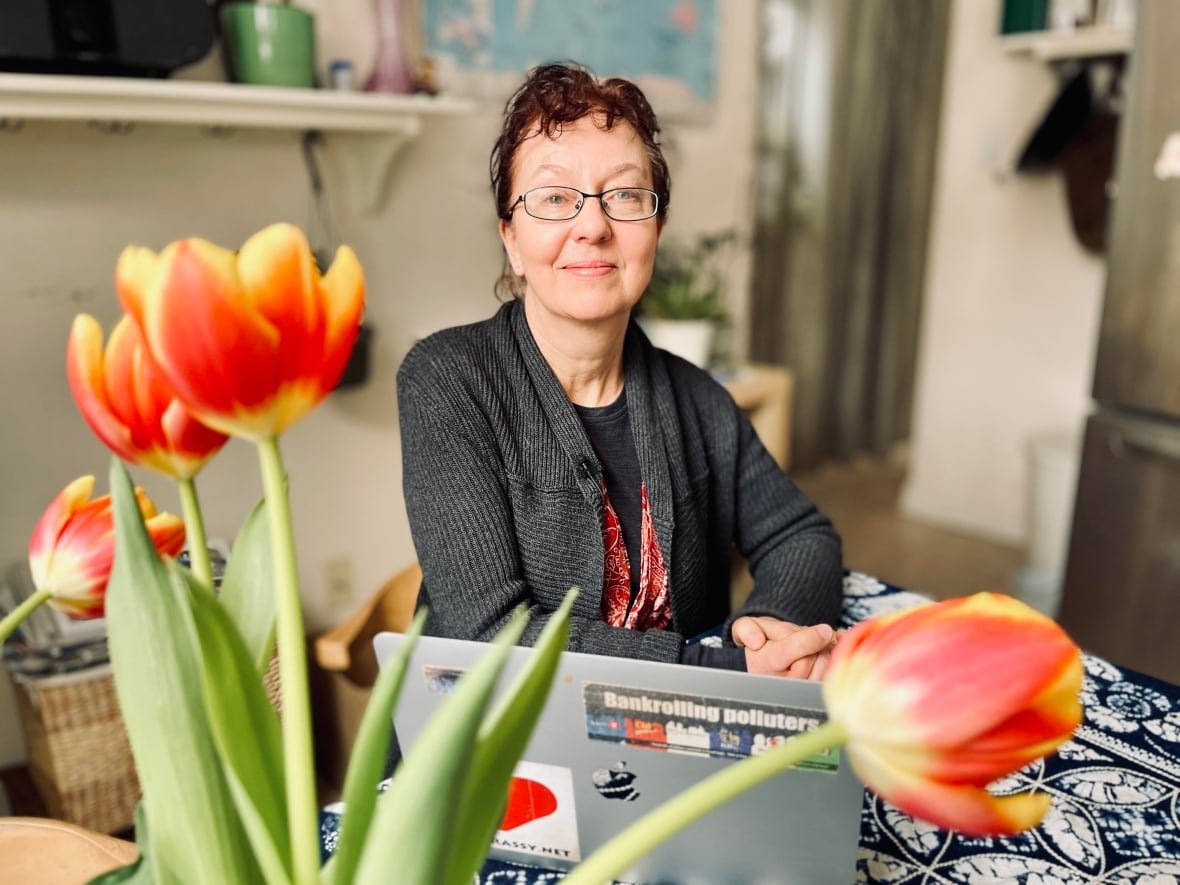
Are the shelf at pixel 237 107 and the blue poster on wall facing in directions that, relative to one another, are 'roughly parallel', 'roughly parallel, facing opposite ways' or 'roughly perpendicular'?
roughly parallel

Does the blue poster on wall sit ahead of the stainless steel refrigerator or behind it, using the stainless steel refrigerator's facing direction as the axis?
ahead

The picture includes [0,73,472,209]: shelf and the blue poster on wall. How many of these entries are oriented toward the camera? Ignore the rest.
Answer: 2

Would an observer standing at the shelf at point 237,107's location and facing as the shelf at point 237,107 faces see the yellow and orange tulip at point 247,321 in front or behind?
in front

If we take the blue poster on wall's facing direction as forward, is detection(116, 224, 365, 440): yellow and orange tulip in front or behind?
in front

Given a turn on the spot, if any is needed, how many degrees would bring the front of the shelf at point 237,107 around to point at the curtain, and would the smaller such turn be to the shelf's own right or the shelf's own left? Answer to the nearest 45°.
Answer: approximately 135° to the shelf's own left

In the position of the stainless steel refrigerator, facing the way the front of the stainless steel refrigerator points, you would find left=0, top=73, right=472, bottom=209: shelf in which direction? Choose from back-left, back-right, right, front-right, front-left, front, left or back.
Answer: front

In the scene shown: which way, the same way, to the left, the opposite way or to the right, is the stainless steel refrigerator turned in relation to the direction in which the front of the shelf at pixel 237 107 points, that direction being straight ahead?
to the right

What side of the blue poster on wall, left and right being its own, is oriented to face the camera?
front

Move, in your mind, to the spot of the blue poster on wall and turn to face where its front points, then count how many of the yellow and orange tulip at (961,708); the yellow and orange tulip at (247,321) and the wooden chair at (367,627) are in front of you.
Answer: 3

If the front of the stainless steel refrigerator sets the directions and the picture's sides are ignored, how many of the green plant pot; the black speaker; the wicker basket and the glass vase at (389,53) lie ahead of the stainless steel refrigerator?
4

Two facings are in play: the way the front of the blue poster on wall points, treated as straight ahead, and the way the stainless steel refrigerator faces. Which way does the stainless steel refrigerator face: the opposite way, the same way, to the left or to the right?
to the right

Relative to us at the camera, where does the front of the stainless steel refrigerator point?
facing the viewer and to the left of the viewer

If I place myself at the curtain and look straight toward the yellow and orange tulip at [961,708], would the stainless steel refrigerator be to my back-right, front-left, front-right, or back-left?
front-left

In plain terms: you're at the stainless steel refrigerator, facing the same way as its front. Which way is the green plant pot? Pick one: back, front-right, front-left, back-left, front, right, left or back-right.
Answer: front

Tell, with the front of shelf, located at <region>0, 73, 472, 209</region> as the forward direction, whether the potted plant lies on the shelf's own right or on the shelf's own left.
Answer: on the shelf's own left

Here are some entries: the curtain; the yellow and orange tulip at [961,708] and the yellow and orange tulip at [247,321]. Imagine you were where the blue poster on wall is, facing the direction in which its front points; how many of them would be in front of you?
2
